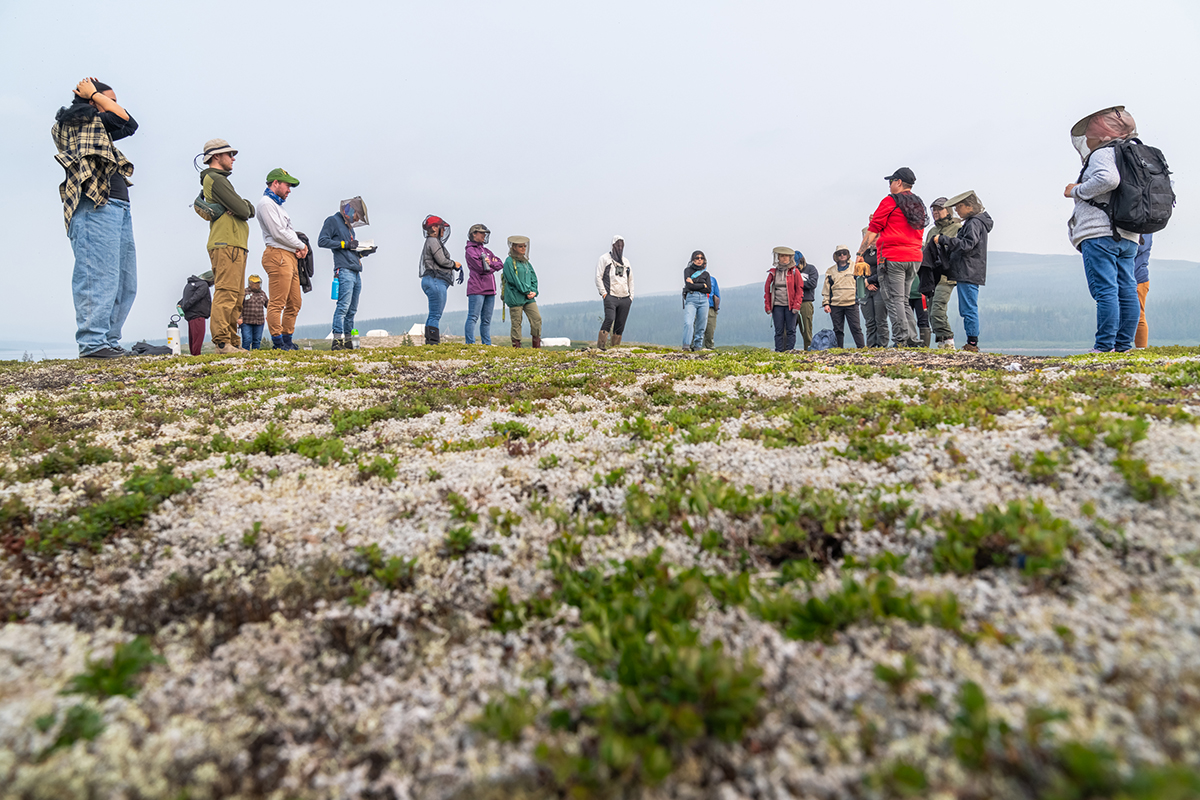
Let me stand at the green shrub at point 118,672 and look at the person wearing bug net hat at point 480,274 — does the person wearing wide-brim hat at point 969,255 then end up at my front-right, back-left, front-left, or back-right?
front-right

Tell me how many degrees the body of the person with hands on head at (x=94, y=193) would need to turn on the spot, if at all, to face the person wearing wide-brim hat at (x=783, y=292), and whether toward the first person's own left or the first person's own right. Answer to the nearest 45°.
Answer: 0° — they already face them

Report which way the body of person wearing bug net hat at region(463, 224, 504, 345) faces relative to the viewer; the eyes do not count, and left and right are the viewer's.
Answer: facing the viewer and to the right of the viewer

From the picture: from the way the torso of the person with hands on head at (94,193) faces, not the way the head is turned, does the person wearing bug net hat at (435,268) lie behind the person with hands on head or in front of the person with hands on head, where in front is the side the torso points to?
in front

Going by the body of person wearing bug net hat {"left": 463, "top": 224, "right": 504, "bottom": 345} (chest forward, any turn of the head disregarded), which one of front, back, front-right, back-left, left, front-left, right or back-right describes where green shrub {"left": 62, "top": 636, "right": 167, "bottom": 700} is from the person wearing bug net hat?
front-right

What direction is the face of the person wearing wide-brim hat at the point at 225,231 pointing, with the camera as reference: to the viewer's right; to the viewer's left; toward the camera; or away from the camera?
to the viewer's right

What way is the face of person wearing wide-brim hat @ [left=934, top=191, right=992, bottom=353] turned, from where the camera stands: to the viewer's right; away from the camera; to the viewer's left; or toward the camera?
to the viewer's left

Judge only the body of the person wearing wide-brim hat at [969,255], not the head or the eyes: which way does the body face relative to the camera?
to the viewer's left

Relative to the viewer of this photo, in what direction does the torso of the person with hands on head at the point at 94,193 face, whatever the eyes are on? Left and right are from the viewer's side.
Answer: facing to the right of the viewer

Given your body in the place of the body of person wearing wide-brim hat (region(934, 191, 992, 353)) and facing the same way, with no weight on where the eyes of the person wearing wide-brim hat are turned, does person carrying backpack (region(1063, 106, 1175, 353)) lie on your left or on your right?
on your left

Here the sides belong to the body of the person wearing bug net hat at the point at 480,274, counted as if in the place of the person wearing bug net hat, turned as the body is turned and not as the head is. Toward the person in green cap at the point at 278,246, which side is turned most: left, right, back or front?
right

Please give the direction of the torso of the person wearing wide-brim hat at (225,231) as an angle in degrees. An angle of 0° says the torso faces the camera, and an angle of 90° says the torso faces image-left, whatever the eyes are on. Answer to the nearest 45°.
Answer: approximately 270°

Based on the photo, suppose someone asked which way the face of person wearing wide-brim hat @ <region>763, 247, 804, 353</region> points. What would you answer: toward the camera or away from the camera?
toward the camera

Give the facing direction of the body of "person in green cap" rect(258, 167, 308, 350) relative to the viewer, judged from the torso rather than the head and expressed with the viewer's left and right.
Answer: facing to the right of the viewer

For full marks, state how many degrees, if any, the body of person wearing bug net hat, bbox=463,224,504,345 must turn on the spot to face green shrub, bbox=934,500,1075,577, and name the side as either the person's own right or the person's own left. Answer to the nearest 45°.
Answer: approximately 45° to the person's own right

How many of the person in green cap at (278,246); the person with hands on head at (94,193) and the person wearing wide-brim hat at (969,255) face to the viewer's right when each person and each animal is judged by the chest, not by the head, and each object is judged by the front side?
2

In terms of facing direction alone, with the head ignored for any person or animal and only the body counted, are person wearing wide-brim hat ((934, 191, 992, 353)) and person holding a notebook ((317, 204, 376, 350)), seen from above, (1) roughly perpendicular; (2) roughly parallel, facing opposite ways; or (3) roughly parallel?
roughly parallel, facing opposite ways

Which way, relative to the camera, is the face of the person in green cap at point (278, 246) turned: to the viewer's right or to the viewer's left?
to the viewer's right
